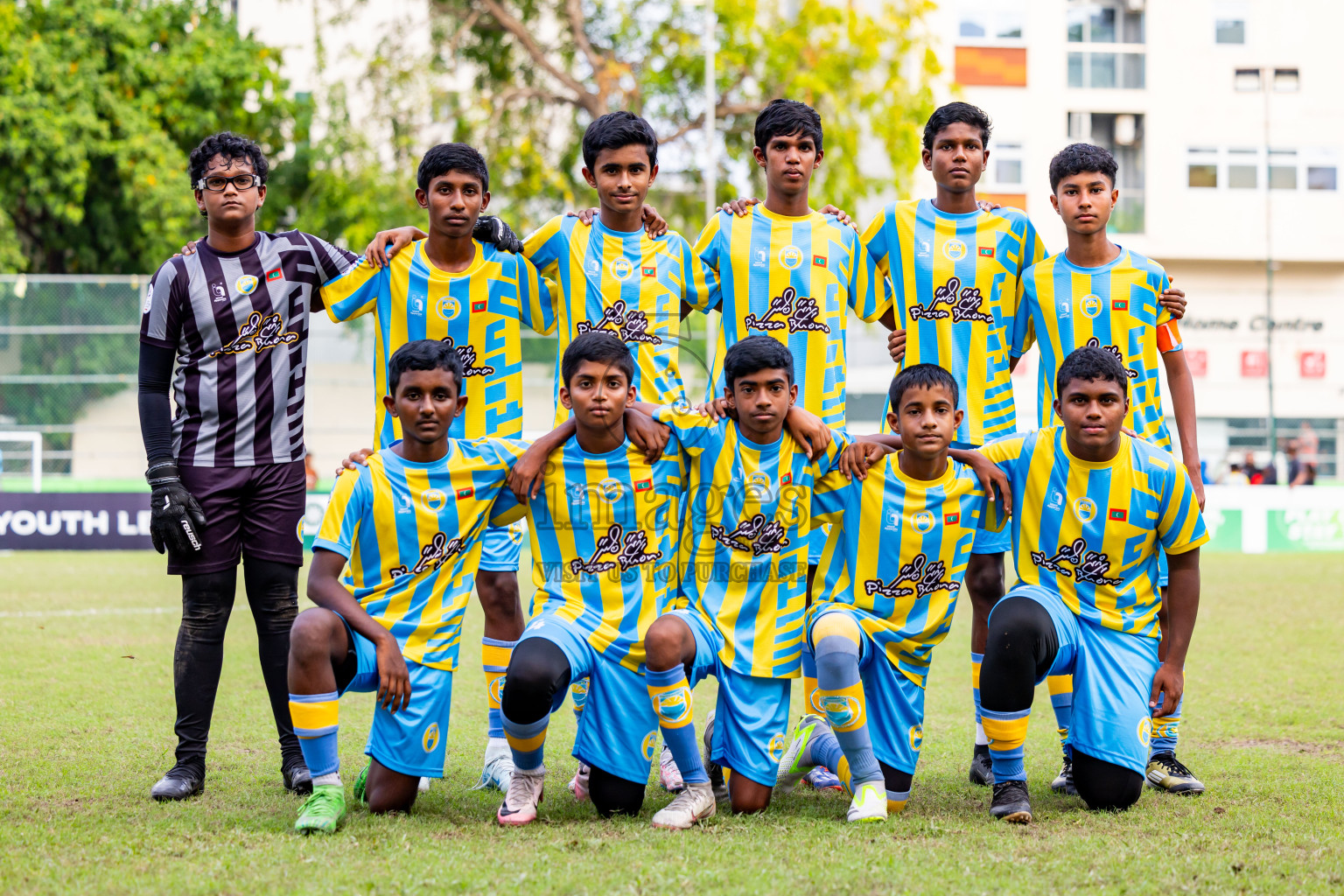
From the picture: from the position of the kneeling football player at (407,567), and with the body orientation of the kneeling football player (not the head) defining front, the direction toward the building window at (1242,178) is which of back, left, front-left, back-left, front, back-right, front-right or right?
back-left

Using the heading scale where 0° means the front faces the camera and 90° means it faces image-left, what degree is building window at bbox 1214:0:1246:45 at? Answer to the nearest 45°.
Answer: approximately 0°

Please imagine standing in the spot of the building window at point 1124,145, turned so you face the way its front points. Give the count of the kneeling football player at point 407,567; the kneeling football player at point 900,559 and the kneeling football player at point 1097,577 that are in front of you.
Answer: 3

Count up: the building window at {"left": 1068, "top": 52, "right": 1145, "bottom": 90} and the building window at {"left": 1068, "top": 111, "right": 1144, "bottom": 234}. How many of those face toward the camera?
2

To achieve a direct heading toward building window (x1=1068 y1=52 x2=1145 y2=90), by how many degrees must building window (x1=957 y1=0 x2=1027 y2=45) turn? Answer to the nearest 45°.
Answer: approximately 135° to its left

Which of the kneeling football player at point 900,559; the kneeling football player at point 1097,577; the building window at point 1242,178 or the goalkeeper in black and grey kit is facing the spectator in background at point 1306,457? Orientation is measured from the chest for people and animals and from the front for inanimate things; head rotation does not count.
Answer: the building window

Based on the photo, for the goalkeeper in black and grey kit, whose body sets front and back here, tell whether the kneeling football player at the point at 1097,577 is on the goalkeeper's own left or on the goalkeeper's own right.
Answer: on the goalkeeper's own left

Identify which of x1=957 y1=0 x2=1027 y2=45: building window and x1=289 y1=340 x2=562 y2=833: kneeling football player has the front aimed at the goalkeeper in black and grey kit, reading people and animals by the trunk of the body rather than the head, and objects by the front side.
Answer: the building window

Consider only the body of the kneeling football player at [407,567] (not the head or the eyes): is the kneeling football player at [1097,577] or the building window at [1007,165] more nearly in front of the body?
the kneeling football player

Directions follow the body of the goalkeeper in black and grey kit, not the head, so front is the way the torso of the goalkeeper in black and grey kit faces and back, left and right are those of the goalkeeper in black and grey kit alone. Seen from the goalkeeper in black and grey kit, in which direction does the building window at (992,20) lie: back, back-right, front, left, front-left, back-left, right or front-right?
back-left

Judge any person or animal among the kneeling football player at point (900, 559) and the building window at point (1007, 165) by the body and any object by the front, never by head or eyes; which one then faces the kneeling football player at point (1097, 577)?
the building window

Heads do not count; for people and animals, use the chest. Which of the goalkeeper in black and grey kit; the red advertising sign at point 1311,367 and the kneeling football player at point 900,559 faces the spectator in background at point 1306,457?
the red advertising sign
